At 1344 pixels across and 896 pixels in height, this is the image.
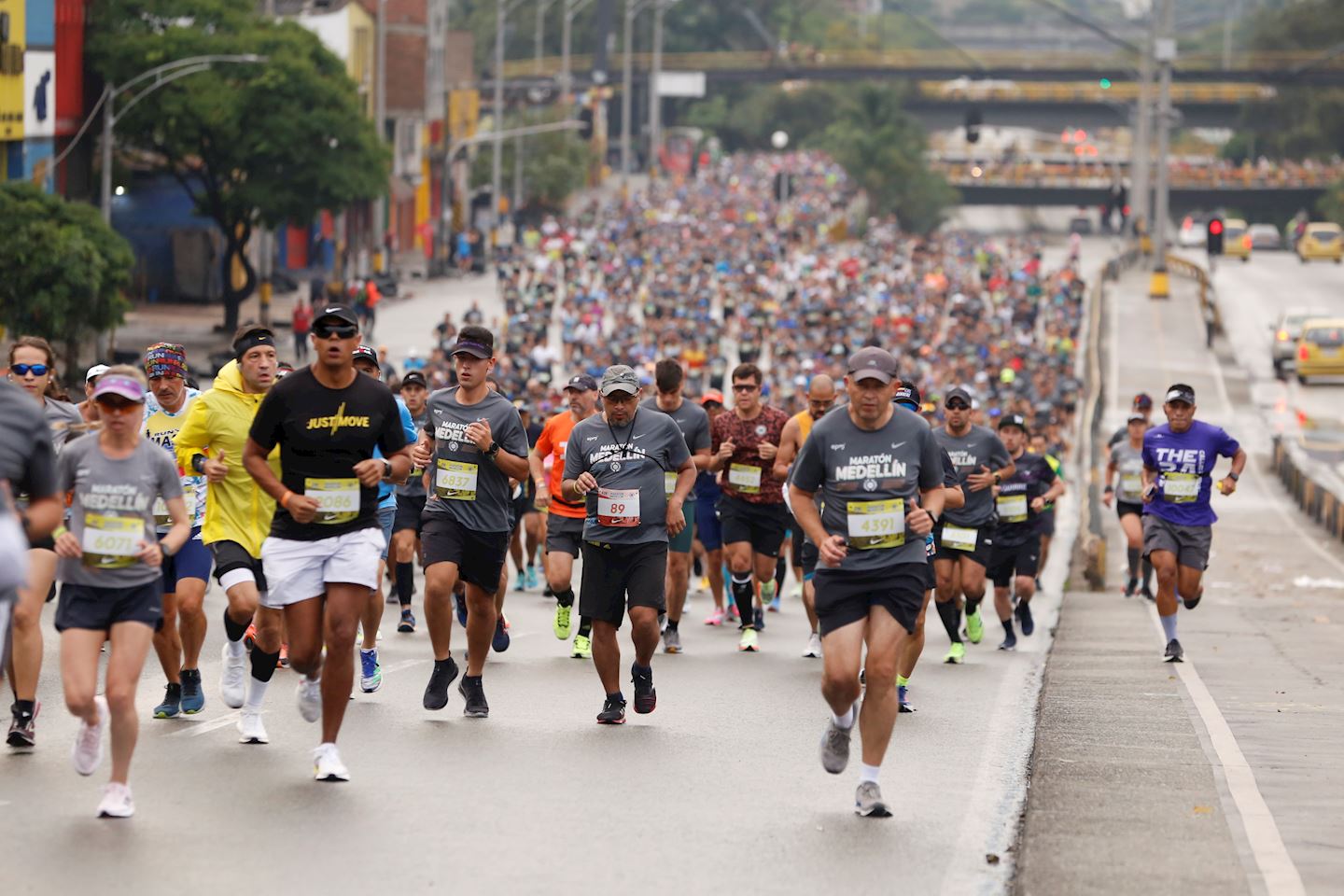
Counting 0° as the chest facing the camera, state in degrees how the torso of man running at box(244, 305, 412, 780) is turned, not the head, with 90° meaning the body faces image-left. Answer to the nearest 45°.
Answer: approximately 0°

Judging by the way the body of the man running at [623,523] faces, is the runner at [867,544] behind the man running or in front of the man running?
in front

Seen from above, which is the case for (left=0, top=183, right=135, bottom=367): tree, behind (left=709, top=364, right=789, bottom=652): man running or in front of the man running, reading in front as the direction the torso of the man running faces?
behind

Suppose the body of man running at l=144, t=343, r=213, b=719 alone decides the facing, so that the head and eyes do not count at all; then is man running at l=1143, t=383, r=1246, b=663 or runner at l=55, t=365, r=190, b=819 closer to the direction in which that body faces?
the runner

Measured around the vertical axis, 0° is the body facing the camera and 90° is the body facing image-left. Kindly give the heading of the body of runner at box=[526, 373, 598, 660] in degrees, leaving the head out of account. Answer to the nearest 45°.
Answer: approximately 0°

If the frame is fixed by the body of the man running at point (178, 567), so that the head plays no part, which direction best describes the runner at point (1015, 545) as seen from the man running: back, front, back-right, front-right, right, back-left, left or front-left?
back-left

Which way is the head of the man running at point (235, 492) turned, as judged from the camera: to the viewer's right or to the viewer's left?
to the viewer's right

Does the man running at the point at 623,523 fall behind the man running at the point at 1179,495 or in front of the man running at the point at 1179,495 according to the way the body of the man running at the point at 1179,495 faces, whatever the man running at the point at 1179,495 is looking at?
in front
